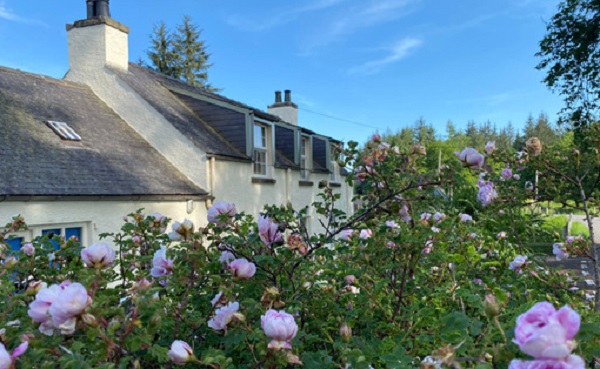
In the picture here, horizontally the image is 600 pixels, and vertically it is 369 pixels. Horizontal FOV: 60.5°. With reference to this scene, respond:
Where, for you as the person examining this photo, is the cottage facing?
facing the viewer and to the right of the viewer
